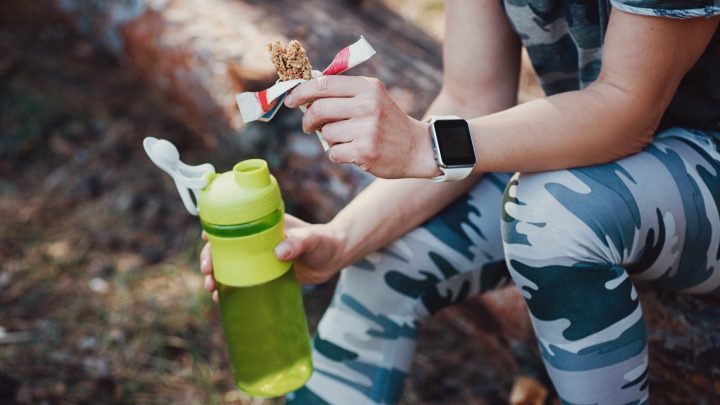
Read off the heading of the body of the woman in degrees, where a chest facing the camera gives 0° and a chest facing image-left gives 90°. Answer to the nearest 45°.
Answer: approximately 45°
